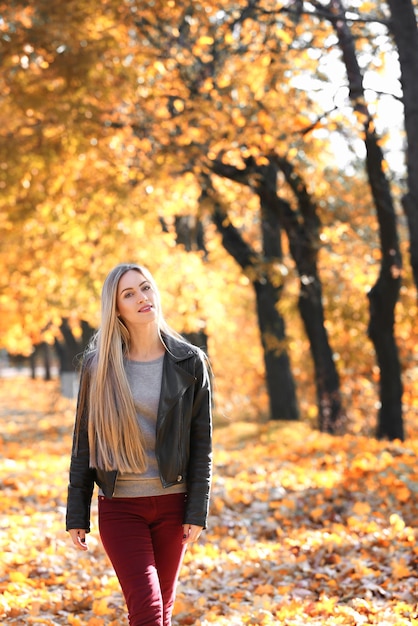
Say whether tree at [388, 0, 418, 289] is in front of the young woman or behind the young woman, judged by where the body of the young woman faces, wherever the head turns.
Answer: behind

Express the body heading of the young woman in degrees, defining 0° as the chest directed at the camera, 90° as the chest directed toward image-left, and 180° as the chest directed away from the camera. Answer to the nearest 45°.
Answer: approximately 0°
